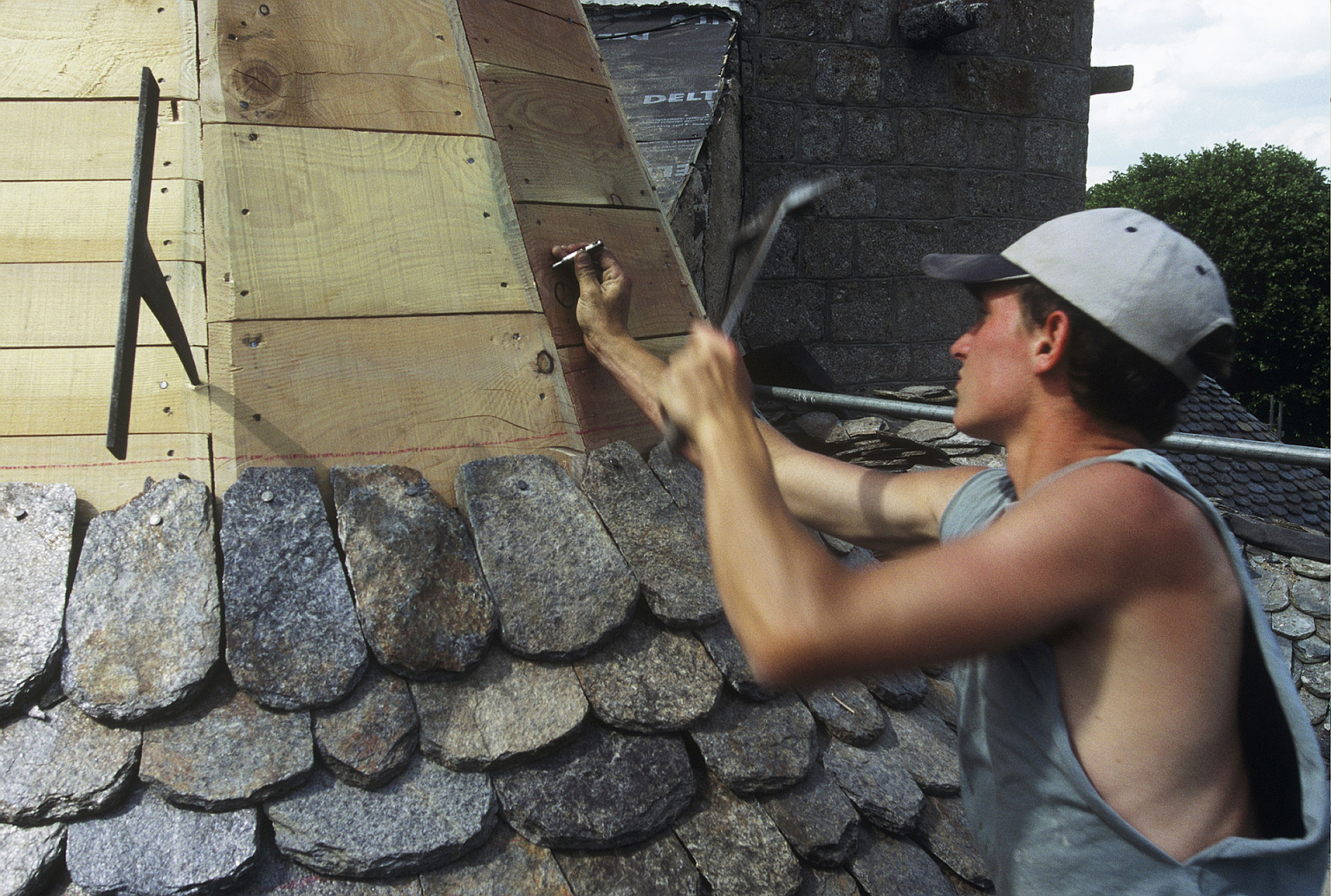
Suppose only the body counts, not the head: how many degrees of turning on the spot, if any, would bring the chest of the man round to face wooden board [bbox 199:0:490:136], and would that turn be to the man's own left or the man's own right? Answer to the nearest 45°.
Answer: approximately 45° to the man's own right

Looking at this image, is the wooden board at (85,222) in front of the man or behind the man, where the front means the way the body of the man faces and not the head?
in front

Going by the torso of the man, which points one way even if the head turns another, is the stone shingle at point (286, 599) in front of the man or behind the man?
in front

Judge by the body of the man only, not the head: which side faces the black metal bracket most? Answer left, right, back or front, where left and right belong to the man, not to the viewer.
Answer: front

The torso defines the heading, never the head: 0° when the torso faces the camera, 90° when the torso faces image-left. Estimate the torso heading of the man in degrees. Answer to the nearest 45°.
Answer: approximately 90°

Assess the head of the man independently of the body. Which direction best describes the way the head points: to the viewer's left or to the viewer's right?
to the viewer's left

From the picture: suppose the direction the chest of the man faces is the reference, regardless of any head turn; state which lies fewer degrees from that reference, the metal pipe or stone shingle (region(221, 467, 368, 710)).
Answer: the stone shingle
